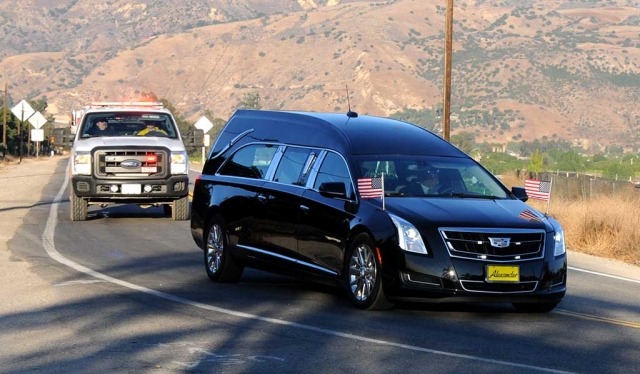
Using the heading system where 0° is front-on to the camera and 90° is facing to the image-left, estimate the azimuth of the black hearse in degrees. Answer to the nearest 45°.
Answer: approximately 315°

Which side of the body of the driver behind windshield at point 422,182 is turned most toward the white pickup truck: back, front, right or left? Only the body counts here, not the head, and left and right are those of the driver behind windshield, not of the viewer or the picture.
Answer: back

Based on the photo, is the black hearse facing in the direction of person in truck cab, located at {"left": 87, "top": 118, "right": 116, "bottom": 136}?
no

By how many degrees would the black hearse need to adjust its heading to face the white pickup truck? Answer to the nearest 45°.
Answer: approximately 180°

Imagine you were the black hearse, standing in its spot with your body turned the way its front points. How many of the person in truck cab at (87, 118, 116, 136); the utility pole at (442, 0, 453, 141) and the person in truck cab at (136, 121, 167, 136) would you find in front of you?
0

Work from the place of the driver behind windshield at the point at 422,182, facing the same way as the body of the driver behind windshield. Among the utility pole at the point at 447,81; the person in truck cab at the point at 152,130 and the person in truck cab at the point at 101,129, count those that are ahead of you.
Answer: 0

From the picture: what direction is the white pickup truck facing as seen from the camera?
toward the camera

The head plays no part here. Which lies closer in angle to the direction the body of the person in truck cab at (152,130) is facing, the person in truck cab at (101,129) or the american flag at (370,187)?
the american flag

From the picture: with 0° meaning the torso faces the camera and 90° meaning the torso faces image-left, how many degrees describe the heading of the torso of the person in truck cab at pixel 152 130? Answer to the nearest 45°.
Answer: approximately 0°

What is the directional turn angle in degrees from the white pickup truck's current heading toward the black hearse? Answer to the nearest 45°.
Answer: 0° — it already faces it

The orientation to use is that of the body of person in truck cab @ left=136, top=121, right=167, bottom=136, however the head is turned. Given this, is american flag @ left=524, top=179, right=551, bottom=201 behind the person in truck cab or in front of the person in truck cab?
in front

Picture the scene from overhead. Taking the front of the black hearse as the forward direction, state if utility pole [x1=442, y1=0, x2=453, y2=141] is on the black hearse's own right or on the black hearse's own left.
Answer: on the black hearse's own left

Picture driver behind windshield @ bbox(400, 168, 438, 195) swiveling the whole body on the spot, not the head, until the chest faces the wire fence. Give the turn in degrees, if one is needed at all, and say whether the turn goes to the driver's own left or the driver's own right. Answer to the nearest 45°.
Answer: approximately 135° to the driver's own left

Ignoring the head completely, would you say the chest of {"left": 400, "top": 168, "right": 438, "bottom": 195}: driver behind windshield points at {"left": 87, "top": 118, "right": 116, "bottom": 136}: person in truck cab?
no

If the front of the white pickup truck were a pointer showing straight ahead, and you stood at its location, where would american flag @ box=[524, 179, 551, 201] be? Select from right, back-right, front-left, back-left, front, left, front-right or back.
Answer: front-left

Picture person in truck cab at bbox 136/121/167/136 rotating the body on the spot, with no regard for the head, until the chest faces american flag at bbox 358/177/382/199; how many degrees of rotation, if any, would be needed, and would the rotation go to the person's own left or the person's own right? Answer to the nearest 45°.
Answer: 0° — they already face it

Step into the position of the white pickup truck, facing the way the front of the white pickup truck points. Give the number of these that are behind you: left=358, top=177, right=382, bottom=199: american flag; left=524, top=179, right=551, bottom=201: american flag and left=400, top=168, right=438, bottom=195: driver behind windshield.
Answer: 0

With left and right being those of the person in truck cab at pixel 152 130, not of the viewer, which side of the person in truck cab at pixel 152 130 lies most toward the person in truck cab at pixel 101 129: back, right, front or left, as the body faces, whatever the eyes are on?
right

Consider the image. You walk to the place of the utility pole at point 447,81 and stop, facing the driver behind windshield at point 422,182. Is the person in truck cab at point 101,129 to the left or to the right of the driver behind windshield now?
right

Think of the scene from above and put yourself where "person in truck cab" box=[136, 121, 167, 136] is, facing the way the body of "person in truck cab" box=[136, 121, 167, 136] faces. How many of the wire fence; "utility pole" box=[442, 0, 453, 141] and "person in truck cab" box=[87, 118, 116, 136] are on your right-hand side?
1
